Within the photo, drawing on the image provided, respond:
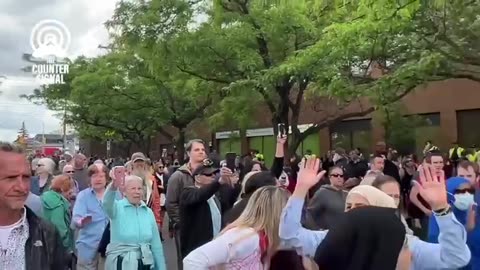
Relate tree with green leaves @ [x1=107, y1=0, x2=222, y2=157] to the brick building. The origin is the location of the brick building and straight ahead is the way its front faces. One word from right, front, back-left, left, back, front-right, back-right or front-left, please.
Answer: front

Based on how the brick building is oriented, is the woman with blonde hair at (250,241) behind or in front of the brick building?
in front

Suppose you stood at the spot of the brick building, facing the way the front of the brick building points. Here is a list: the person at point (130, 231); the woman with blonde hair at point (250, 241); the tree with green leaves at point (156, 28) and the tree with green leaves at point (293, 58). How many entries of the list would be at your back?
0

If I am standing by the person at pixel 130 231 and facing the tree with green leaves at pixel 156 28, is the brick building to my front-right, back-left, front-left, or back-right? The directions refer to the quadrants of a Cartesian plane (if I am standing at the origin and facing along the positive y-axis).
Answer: front-right

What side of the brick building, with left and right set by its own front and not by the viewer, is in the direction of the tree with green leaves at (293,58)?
front

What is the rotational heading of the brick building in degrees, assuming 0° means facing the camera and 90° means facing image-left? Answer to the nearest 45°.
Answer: approximately 45°

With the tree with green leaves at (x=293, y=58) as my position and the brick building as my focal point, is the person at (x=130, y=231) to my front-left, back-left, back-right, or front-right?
back-right

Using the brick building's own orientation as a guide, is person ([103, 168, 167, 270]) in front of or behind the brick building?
in front

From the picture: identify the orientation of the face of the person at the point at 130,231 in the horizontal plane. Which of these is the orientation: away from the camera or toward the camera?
toward the camera

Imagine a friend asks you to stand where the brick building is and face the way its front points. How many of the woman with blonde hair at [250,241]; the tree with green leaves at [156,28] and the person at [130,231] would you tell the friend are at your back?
0
